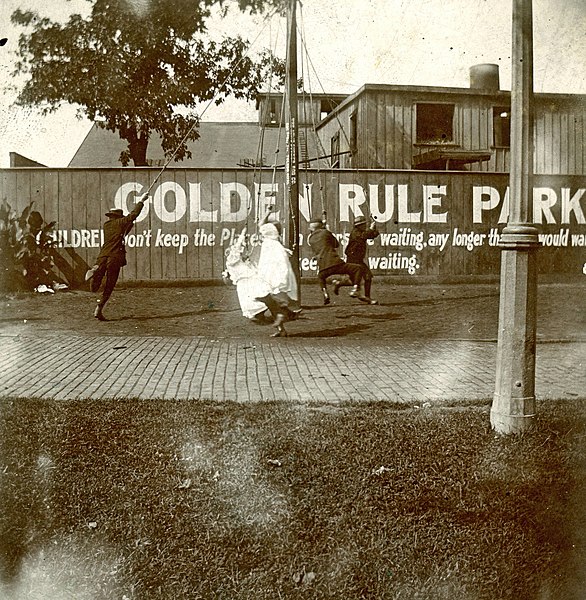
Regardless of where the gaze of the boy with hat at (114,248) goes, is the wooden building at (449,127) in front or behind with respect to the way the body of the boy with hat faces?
in front

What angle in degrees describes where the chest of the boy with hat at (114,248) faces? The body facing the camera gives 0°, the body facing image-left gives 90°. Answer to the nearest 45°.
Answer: approximately 225°

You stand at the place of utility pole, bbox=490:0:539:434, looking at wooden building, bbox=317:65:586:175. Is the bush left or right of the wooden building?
left

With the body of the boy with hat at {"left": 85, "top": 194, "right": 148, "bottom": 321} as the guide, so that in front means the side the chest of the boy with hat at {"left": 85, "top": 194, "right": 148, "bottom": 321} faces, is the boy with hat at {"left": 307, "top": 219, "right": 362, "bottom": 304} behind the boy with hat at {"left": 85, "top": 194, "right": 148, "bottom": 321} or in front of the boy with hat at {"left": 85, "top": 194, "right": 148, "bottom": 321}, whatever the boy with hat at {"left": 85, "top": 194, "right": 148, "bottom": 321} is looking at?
in front
